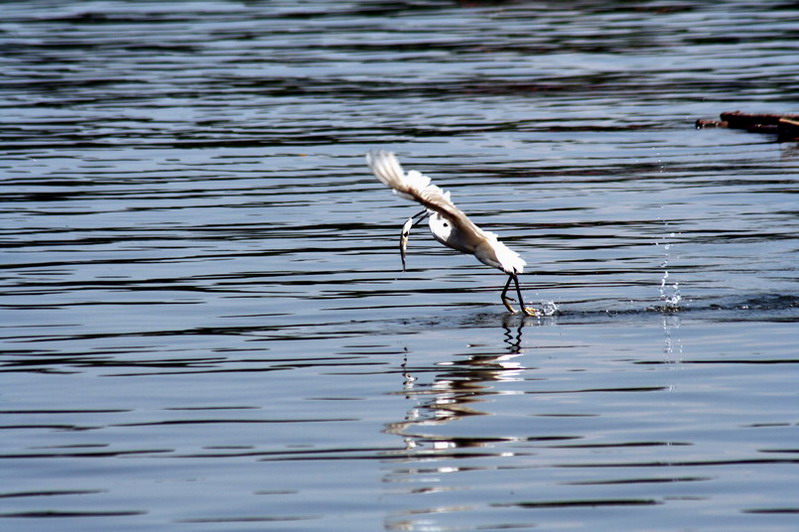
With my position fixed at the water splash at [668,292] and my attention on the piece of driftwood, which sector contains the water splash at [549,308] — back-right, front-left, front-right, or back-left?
back-left

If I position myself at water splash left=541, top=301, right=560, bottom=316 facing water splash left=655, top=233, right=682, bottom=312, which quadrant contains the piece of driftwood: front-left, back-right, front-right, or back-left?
front-left

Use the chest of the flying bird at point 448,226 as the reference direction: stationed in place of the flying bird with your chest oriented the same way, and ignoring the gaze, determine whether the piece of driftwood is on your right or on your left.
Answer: on your right

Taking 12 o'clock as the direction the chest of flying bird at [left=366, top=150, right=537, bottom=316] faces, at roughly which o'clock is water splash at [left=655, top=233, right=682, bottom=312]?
The water splash is roughly at 5 o'clock from the flying bird.

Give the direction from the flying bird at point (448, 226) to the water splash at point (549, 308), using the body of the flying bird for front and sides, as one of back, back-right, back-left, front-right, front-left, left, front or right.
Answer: back-right

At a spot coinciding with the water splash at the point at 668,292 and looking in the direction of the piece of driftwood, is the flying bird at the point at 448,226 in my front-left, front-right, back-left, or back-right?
back-left

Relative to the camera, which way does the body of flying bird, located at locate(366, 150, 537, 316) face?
to the viewer's left
